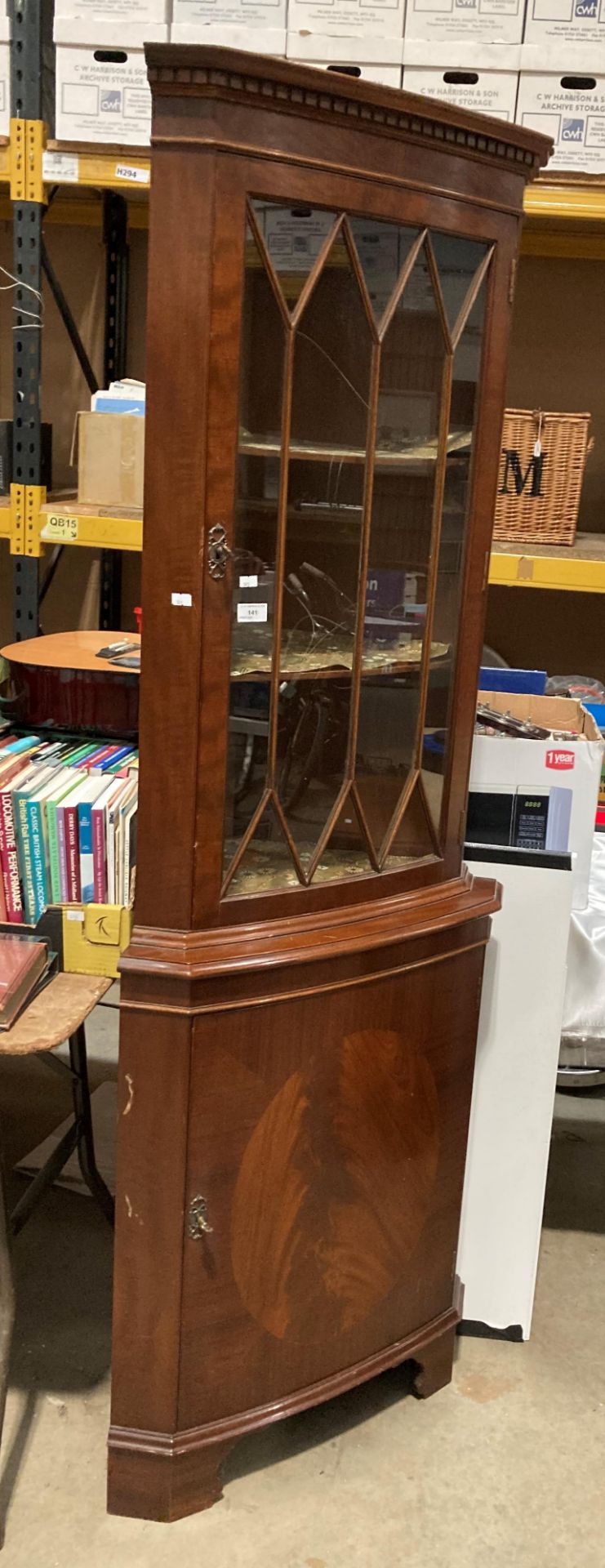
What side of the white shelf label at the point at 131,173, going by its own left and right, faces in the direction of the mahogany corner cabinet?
front

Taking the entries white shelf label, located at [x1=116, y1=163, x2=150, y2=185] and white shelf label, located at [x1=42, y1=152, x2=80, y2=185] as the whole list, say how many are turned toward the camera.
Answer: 2

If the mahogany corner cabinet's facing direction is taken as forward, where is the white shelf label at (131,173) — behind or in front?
behind

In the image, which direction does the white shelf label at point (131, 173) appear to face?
toward the camera

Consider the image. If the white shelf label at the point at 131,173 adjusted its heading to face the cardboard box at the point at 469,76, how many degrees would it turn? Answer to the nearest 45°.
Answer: approximately 90° to its left

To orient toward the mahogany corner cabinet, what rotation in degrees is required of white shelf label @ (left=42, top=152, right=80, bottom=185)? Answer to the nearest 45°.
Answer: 0° — it already faces it

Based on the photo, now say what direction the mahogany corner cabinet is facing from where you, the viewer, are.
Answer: facing the viewer and to the right of the viewer

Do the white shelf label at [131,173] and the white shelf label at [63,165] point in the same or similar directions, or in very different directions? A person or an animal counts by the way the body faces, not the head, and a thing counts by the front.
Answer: same or similar directions

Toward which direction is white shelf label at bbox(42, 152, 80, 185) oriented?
toward the camera

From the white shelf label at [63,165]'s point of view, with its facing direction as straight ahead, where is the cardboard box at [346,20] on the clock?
The cardboard box is roughly at 10 o'clock from the white shelf label.
